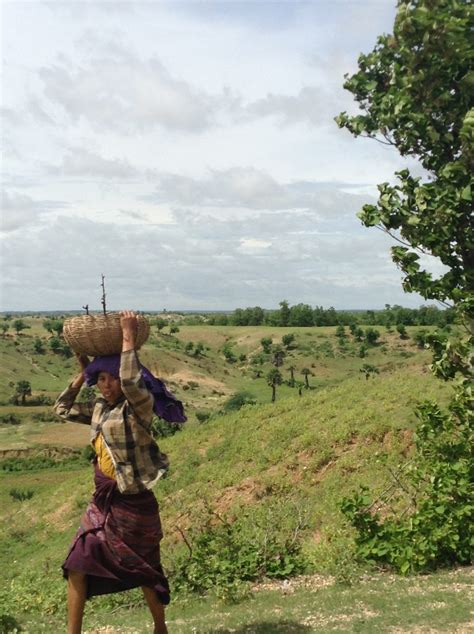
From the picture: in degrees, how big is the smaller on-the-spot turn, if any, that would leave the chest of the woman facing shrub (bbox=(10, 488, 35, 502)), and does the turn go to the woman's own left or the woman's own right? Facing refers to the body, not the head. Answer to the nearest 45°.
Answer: approximately 135° to the woman's own right

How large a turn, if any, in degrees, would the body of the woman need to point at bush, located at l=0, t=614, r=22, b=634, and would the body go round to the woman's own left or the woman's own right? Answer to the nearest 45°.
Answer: approximately 90° to the woman's own right

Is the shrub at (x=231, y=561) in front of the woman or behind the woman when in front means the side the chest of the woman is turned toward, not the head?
behind

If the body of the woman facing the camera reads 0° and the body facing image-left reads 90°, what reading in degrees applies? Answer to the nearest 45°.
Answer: approximately 45°
